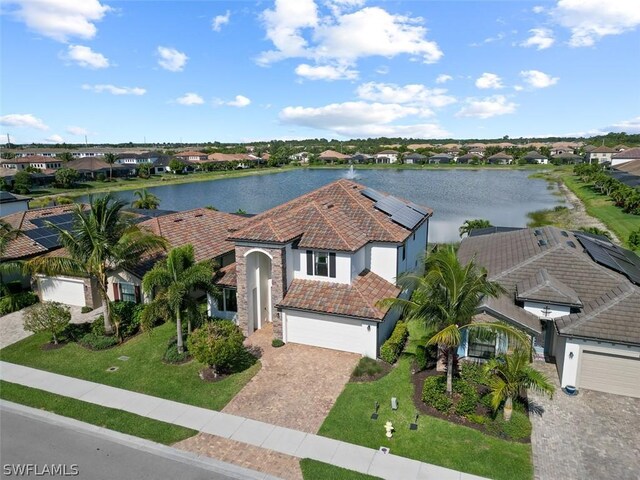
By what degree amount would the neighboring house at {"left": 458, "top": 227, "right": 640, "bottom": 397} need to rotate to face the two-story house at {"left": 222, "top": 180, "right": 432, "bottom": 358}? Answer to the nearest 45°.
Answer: approximately 90° to its right

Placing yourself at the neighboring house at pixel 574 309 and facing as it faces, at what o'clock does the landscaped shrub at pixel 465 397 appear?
The landscaped shrub is roughly at 1 o'clock from the neighboring house.

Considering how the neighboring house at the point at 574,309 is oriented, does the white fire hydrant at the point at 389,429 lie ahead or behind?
ahead

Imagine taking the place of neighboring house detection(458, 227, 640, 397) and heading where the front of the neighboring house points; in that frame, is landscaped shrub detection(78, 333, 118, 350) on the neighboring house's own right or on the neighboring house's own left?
on the neighboring house's own right

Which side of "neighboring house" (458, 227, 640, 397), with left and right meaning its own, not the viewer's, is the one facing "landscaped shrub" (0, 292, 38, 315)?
right

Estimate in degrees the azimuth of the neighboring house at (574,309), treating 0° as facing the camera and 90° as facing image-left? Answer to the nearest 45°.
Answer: approximately 0°

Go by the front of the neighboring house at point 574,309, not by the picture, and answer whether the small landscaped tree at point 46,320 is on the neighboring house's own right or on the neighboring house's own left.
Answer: on the neighboring house's own right

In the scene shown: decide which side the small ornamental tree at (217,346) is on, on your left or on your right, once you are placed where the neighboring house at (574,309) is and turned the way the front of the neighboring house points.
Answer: on your right
